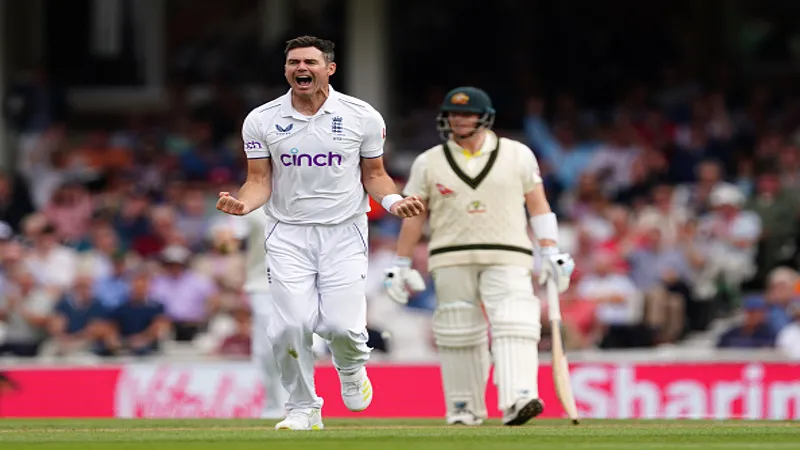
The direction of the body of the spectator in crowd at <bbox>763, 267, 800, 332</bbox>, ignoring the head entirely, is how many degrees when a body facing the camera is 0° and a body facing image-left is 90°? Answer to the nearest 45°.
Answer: approximately 0°

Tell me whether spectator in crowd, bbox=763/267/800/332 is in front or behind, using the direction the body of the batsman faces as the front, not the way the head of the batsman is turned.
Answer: behind

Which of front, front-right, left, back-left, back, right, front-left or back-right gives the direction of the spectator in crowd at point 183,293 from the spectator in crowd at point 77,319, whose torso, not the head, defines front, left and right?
left

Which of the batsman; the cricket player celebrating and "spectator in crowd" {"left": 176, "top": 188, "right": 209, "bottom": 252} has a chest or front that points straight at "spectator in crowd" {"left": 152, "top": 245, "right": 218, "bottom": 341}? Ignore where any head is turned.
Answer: "spectator in crowd" {"left": 176, "top": 188, "right": 209, "bottom": 252}

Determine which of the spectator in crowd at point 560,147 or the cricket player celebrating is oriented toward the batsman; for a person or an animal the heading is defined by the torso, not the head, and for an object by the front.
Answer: the spectator in crowd
